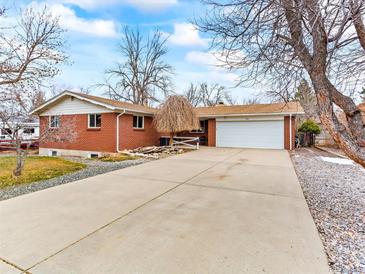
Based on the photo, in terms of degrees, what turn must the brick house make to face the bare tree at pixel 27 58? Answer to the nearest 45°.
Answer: approximately 45° to its right

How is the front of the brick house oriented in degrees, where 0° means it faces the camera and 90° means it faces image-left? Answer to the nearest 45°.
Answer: approximately 0°

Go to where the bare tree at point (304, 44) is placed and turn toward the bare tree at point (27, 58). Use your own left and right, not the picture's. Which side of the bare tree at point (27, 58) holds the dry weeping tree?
right

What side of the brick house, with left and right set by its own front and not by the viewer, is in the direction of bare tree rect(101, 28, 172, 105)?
back

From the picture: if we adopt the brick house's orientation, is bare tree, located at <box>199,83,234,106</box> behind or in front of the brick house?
behind

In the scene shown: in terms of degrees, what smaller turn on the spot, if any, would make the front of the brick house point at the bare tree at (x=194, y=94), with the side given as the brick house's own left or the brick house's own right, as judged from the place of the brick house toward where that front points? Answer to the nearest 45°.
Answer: approximately 180°

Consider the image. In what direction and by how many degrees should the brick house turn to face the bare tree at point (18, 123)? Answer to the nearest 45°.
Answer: approximately 45° to its right

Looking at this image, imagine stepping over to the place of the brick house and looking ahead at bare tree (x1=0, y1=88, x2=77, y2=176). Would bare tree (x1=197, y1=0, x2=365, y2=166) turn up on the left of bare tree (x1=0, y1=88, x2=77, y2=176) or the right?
left
